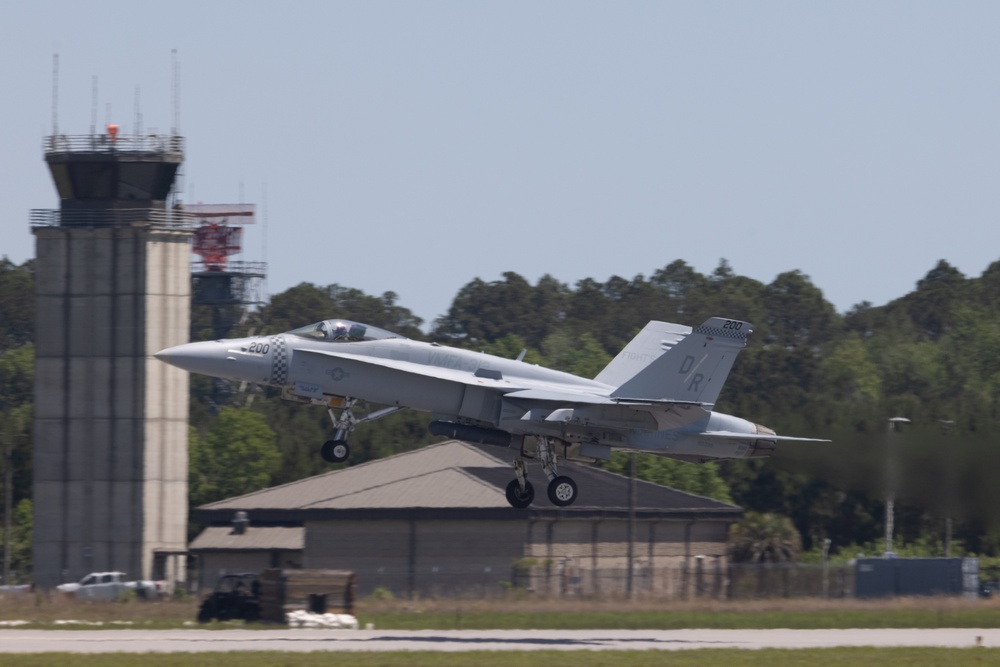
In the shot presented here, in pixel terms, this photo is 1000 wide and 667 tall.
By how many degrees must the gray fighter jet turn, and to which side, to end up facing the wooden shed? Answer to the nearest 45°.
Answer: approximately 45° to its right

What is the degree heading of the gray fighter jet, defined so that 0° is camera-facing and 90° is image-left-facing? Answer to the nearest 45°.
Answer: approximately 90°

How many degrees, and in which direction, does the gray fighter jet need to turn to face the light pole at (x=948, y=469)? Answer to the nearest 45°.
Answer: approximately 135° to its right
